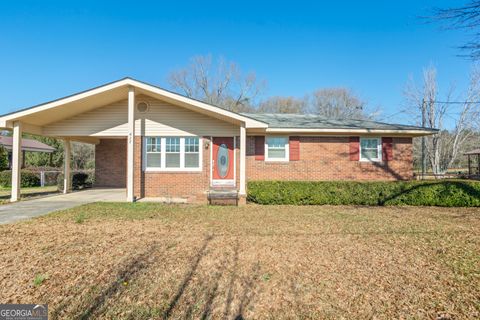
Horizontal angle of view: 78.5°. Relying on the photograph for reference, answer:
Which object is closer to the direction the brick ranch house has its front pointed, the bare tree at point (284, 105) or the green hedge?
the green hedge

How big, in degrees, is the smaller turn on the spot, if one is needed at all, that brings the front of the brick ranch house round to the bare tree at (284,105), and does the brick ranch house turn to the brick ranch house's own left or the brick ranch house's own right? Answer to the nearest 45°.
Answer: approximately 180°

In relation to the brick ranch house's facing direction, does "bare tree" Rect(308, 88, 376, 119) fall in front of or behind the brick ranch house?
behind

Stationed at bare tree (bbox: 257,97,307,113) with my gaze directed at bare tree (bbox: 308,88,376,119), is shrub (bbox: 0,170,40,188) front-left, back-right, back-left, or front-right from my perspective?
back-right

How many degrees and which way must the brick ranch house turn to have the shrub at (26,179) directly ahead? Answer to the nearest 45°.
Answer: approximately 135° to its right

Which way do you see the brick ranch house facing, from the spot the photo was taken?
facing the viewer

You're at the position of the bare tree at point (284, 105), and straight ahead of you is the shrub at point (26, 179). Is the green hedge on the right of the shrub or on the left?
left

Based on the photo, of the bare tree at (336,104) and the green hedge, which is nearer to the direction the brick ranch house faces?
the green hedge
